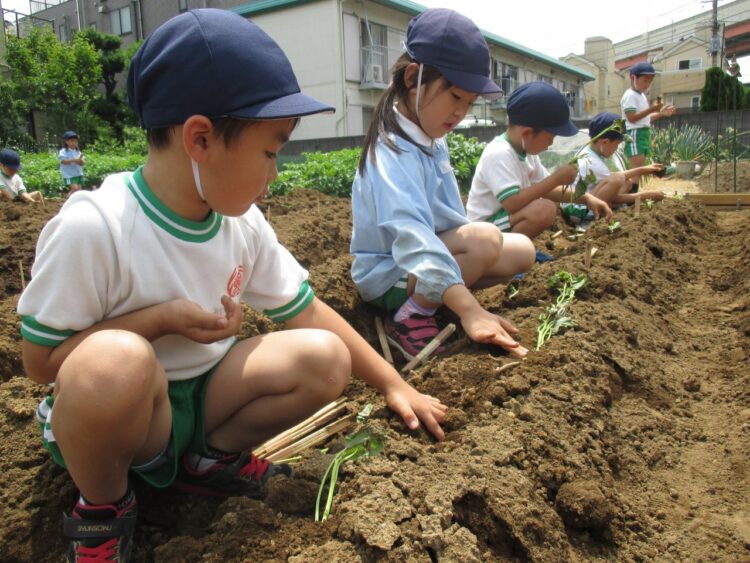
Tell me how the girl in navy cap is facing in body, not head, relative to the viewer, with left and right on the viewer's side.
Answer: facing to the right of the viewer

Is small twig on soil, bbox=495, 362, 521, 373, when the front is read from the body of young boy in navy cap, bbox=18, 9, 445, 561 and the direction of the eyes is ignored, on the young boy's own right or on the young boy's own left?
on the young boy's own left

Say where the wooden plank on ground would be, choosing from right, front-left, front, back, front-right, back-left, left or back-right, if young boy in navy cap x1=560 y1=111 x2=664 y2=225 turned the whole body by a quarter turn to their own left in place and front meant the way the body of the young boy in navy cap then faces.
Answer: front-right

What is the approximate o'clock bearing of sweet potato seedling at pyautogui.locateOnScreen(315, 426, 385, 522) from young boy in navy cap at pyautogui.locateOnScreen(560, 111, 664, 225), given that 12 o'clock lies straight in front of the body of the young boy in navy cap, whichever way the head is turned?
The sweet potato seedling is roughly at 3 o'clock from the young boy in navy cap.

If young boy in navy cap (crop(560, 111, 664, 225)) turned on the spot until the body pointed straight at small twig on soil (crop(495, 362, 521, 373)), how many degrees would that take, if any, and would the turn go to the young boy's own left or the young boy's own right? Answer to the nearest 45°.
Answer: approximately 90° to the young boy's own right

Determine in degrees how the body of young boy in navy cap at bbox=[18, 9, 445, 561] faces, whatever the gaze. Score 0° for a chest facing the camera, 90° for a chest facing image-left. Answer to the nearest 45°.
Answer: approximately 315°

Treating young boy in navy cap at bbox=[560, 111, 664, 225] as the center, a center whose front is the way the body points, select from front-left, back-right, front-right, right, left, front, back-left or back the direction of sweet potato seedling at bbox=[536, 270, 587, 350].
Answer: right

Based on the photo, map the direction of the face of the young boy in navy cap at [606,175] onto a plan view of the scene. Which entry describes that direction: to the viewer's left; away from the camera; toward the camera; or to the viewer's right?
to the viewer's right
